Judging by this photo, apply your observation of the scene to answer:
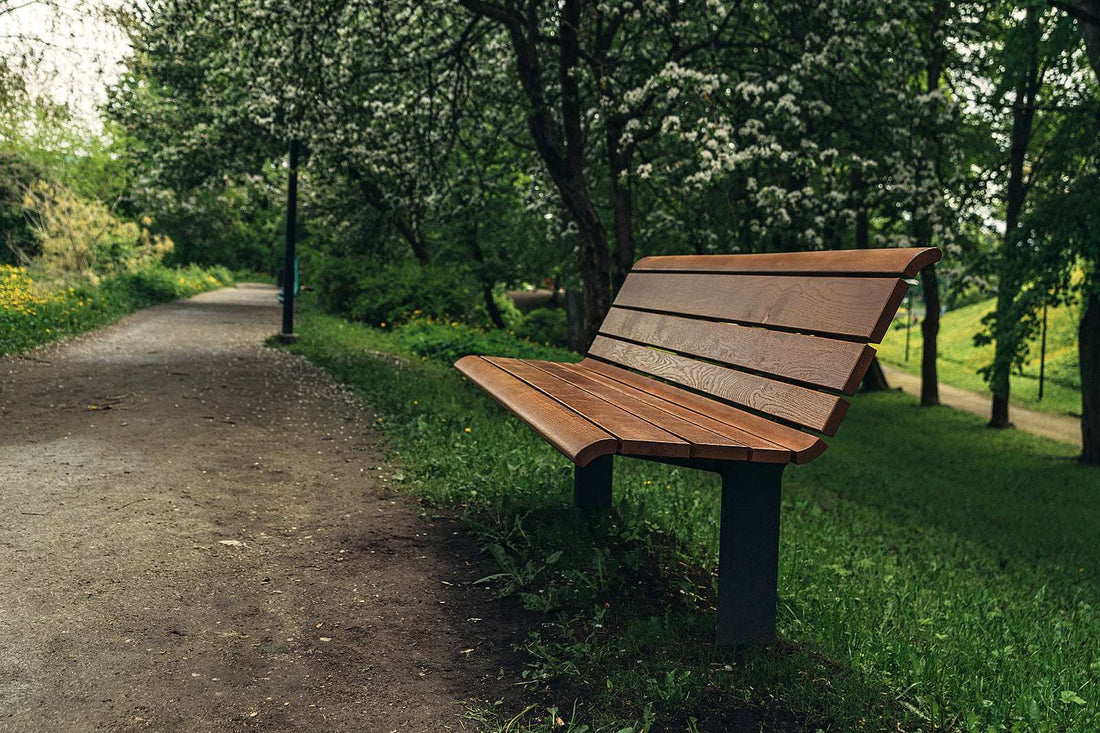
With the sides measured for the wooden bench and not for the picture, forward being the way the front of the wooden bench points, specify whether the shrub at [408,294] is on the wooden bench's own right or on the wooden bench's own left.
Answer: on the wooden bench's own right

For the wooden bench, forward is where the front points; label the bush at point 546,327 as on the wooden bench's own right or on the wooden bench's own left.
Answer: on the wooden bench's own right

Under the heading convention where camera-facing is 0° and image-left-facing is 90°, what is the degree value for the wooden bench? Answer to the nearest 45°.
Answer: approximately 45°

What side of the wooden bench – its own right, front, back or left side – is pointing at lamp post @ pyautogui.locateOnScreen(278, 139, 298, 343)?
right

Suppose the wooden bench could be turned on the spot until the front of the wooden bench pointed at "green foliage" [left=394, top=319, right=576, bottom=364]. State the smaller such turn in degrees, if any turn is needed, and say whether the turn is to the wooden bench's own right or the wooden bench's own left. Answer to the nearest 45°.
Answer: approximately 135° to the wooden bench's own right

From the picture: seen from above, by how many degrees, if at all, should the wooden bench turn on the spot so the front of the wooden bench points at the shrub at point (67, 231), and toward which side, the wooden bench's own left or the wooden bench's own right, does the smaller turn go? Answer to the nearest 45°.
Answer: approximately 90° to the wooden bench's own right
